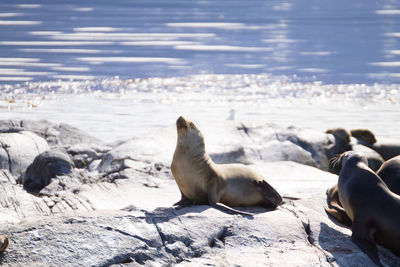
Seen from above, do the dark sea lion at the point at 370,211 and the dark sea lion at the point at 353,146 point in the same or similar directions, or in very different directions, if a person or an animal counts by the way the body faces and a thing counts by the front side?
same or similar directions

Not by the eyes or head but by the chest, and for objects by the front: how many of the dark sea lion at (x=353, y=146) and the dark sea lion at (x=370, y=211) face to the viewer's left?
2

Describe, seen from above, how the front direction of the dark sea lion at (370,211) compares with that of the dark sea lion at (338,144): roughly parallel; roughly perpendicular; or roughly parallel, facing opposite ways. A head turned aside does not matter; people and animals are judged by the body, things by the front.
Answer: roughly parallel

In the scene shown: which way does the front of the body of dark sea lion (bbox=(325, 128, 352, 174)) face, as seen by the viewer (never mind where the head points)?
to the viewer's left

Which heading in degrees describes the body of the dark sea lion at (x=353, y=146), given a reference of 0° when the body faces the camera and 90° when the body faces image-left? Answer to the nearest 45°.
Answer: approximately 90°

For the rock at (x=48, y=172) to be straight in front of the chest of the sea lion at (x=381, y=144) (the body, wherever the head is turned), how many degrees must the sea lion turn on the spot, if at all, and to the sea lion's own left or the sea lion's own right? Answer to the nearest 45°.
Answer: approximately 45° to the sea lion's own left

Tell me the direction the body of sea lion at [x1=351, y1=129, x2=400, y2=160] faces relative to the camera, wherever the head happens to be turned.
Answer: to the viewer's left

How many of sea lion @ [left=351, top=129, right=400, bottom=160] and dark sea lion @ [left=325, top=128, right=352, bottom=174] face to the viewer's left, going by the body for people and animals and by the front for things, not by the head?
2

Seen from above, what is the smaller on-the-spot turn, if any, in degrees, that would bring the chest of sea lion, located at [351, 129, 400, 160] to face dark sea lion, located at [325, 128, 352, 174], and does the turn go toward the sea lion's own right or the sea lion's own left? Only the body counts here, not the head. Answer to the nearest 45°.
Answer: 0° — it already faces it

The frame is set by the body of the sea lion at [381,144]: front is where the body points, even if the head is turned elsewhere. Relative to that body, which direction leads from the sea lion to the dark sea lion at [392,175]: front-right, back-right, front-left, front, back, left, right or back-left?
left

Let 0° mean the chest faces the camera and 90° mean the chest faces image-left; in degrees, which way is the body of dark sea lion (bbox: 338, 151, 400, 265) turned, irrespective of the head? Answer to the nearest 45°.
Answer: approximately 90°

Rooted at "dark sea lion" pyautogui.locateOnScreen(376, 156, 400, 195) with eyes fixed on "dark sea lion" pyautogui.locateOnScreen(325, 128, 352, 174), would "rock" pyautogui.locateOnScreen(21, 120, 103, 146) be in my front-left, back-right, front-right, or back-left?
front-left

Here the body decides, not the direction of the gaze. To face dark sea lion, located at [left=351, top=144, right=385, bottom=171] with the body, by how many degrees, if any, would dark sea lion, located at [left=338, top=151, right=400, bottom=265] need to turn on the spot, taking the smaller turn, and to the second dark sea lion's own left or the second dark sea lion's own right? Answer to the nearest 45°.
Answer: approximately 90° to the second dark sea lion's own right
